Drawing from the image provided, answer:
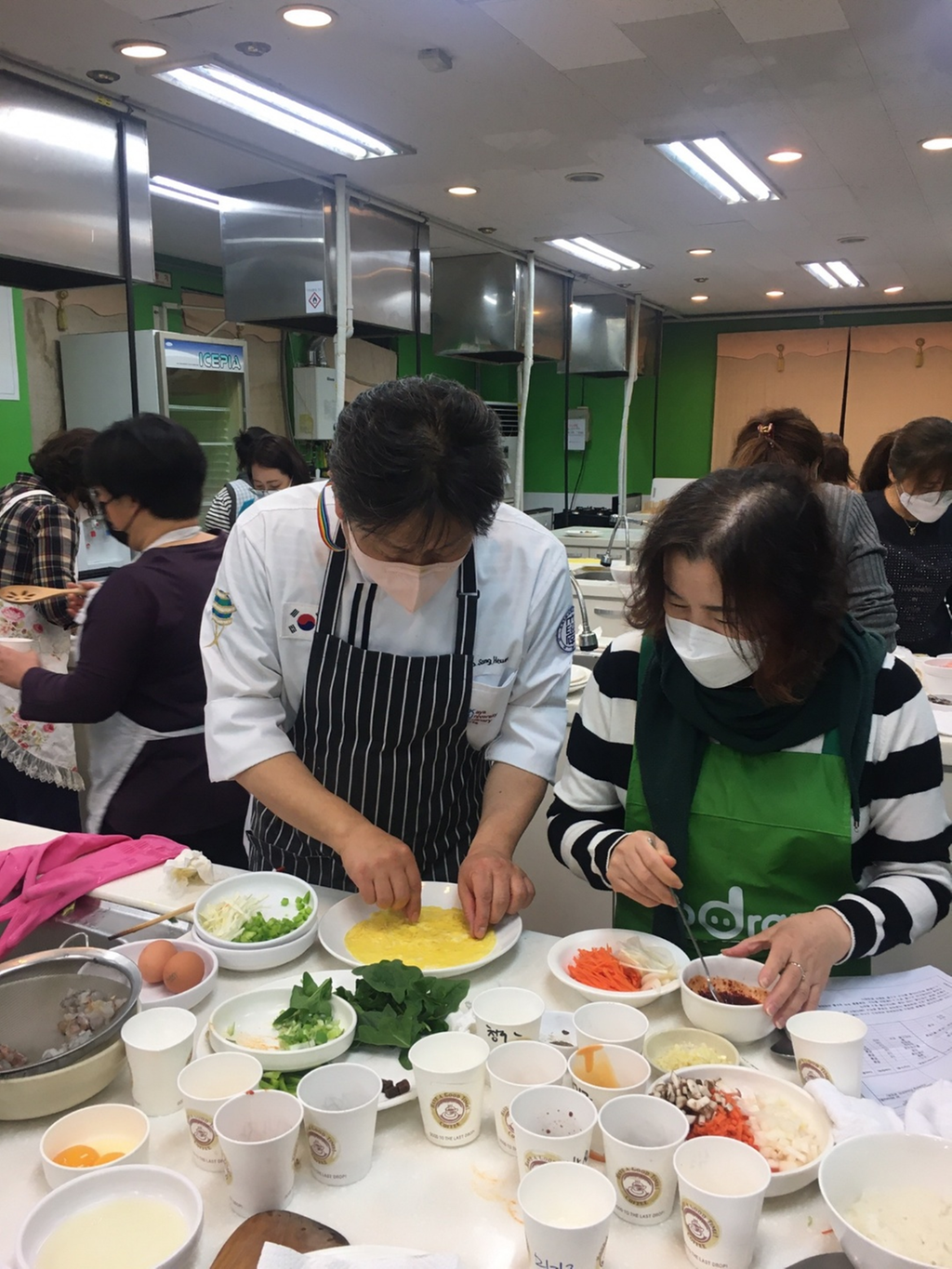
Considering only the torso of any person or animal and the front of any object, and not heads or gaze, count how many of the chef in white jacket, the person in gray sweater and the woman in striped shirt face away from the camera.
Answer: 1

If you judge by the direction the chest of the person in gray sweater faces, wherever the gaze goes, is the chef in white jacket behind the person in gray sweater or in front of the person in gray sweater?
behind

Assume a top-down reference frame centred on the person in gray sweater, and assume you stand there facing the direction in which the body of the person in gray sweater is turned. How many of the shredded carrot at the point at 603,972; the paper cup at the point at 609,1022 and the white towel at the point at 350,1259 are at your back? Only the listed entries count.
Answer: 3

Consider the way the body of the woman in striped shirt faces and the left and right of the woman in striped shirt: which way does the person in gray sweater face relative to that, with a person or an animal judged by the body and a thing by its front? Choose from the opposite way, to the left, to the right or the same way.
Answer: the opposite way

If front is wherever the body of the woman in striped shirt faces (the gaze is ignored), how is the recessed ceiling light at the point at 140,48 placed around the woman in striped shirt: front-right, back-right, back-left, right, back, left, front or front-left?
back-right

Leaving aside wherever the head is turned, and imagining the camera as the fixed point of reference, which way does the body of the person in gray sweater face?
away from the camera

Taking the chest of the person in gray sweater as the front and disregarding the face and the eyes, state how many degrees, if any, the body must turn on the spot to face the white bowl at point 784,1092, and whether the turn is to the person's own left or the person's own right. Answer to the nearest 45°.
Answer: approximately 180°

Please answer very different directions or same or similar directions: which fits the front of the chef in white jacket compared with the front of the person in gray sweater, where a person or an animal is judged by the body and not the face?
very different directions

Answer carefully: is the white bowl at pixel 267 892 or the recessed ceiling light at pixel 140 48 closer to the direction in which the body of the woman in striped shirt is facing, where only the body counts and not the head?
the white bowl

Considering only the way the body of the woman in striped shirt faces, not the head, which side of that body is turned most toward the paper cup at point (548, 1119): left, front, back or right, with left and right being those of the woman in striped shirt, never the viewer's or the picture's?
front

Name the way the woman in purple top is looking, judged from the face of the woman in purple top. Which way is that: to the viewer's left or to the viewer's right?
to the viewer's left

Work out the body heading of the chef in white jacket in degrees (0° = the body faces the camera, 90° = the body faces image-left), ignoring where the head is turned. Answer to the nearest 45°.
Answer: approximately 0°

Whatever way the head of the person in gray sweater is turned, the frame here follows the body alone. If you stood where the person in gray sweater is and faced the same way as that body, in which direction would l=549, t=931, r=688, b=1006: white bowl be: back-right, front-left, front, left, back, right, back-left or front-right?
back

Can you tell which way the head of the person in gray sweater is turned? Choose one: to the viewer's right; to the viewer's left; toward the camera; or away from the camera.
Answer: away from the camera
